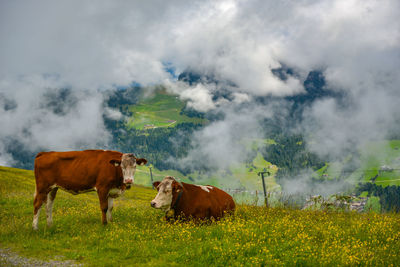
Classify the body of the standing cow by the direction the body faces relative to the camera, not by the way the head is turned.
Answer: to the viewer's right
